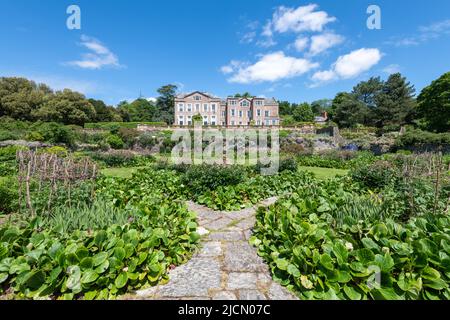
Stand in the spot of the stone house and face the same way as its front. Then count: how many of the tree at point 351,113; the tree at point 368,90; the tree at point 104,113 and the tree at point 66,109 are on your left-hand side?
2

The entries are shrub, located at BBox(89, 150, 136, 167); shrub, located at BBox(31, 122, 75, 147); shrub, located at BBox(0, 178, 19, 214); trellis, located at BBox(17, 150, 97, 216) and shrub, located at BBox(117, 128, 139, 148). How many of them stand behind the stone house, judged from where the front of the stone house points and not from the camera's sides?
0

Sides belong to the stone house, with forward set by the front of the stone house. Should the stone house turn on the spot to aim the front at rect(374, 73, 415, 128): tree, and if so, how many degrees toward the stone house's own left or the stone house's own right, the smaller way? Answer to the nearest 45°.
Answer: approximately 90° to the stone house's own left

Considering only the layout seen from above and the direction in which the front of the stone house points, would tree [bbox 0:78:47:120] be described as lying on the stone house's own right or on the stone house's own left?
on the stone house's own right

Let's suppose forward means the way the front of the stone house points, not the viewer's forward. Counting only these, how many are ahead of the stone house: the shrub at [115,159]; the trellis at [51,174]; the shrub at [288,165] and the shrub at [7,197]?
4

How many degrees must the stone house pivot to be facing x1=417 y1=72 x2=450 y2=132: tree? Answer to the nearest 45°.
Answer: approximately 45° to its left

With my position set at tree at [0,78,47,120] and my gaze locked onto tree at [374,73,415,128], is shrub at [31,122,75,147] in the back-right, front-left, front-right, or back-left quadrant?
front-right

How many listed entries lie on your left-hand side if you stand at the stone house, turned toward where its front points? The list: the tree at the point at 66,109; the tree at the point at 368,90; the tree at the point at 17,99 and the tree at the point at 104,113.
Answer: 1

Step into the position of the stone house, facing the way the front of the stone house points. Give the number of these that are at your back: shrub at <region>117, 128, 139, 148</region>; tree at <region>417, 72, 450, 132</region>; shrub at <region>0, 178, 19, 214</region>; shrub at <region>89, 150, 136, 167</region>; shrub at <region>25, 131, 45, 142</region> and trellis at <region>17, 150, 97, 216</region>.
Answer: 0

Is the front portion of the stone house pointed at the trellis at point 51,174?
yes

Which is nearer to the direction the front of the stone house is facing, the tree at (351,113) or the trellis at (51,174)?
the trellis

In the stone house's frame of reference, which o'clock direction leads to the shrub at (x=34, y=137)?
The shrub is roughly at 1 o'clock from the stone house.

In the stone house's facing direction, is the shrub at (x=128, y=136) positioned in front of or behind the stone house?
in front

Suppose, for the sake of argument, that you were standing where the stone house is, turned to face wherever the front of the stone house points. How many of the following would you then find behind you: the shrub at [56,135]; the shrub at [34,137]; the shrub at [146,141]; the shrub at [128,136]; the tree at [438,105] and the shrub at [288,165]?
0

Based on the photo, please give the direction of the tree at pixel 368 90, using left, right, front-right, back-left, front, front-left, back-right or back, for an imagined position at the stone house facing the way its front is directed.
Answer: left

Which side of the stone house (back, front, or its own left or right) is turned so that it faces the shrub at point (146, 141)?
front

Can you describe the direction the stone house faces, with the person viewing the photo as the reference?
facing the viewer

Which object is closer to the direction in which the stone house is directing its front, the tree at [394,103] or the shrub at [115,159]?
the shrub

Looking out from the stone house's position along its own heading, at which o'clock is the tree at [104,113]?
The tree is roughly at 3 o'clock from the stone house.
